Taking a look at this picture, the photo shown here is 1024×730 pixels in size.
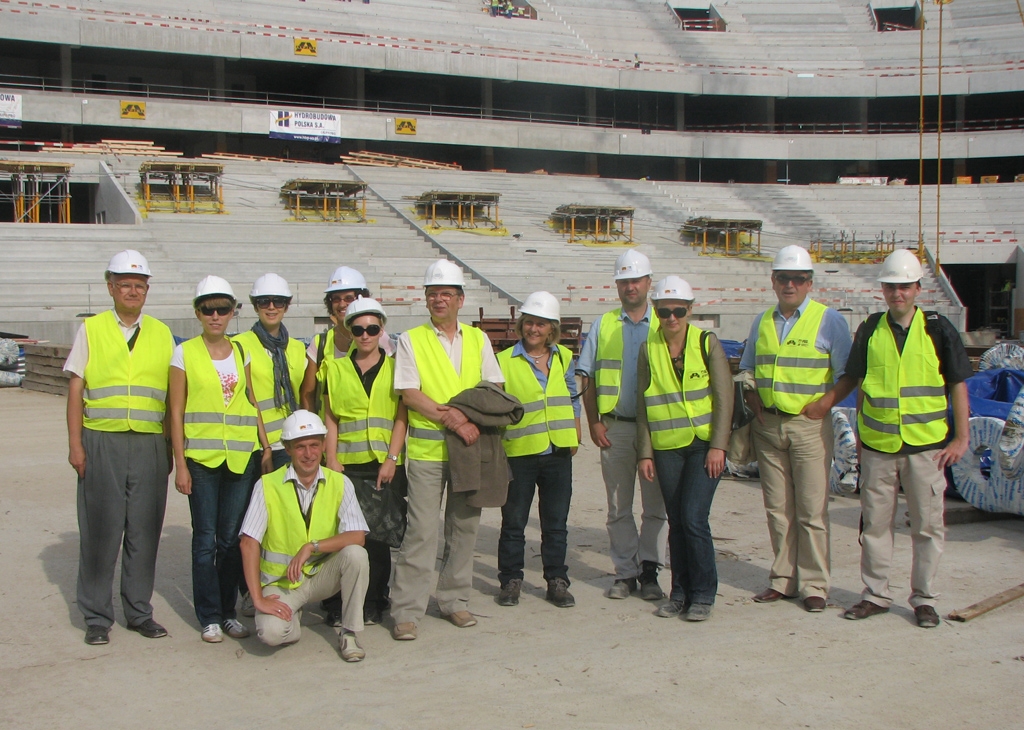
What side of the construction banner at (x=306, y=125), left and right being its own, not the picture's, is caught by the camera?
front

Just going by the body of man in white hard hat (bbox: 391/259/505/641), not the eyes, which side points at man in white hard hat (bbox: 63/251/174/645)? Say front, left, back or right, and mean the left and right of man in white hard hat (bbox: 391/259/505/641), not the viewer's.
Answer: right

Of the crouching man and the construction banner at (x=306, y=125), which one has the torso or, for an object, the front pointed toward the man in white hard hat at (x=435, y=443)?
the construction banner

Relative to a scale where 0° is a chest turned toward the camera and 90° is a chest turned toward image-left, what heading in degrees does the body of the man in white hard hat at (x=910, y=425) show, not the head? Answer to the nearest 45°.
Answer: approximately 0°

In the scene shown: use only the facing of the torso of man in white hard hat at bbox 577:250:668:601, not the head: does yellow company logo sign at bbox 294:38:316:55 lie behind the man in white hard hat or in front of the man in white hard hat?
behind

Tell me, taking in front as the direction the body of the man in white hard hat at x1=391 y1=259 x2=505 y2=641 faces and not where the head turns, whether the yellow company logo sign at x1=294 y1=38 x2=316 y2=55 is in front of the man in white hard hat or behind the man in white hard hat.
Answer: behind

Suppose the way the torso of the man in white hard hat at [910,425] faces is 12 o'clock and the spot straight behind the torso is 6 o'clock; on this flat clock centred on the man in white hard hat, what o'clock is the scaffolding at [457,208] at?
The scaffolding is roughly at 5 o'clock from the man in white hard hat.

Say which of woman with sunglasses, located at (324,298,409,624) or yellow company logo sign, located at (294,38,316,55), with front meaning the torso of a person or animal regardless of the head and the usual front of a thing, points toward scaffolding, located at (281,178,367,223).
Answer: the yellow company logo sign

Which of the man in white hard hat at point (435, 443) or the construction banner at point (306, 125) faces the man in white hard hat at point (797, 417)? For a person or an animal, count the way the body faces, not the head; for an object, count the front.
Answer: the construction banner
